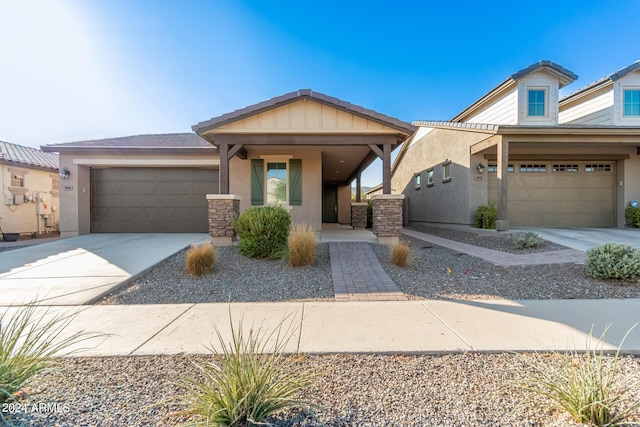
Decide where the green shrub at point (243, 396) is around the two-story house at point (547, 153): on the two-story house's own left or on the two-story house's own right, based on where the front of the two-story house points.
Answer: on the two-story house's own right

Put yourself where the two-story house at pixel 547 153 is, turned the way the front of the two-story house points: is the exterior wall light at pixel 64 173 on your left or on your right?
on your right

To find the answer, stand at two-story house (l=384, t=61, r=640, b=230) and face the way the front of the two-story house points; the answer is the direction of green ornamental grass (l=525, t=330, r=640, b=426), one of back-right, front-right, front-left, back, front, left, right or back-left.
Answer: front-right

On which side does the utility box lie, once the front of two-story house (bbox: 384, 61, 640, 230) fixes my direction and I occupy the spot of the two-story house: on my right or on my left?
on my right

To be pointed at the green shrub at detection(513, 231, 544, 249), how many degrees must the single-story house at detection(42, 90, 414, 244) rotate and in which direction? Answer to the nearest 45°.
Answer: approximately 45° to its left

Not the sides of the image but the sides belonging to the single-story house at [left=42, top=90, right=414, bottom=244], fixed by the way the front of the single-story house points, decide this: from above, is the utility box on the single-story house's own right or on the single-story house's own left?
on the single-story house's own right

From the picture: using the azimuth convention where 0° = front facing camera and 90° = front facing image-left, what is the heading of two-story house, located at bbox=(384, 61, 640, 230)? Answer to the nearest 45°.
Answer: approximately 315°

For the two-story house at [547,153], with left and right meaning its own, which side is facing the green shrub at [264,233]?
right

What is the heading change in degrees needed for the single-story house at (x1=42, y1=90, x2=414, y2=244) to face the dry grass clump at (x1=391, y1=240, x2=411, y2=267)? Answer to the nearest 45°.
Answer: approximately 45° to its left

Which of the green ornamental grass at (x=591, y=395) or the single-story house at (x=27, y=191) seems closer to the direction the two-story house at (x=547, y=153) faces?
the green ornamental grass

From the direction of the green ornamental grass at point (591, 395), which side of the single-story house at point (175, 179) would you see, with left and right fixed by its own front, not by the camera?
front
